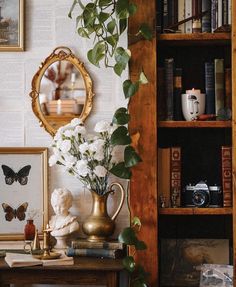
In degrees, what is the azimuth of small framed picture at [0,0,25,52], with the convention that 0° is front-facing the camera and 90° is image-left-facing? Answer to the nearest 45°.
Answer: approximately 0°

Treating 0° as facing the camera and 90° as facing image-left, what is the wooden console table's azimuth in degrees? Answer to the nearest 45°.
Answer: approximately 0°
